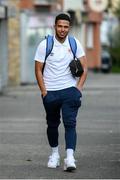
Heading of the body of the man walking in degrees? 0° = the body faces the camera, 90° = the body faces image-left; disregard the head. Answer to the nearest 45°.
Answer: approximately 0°
